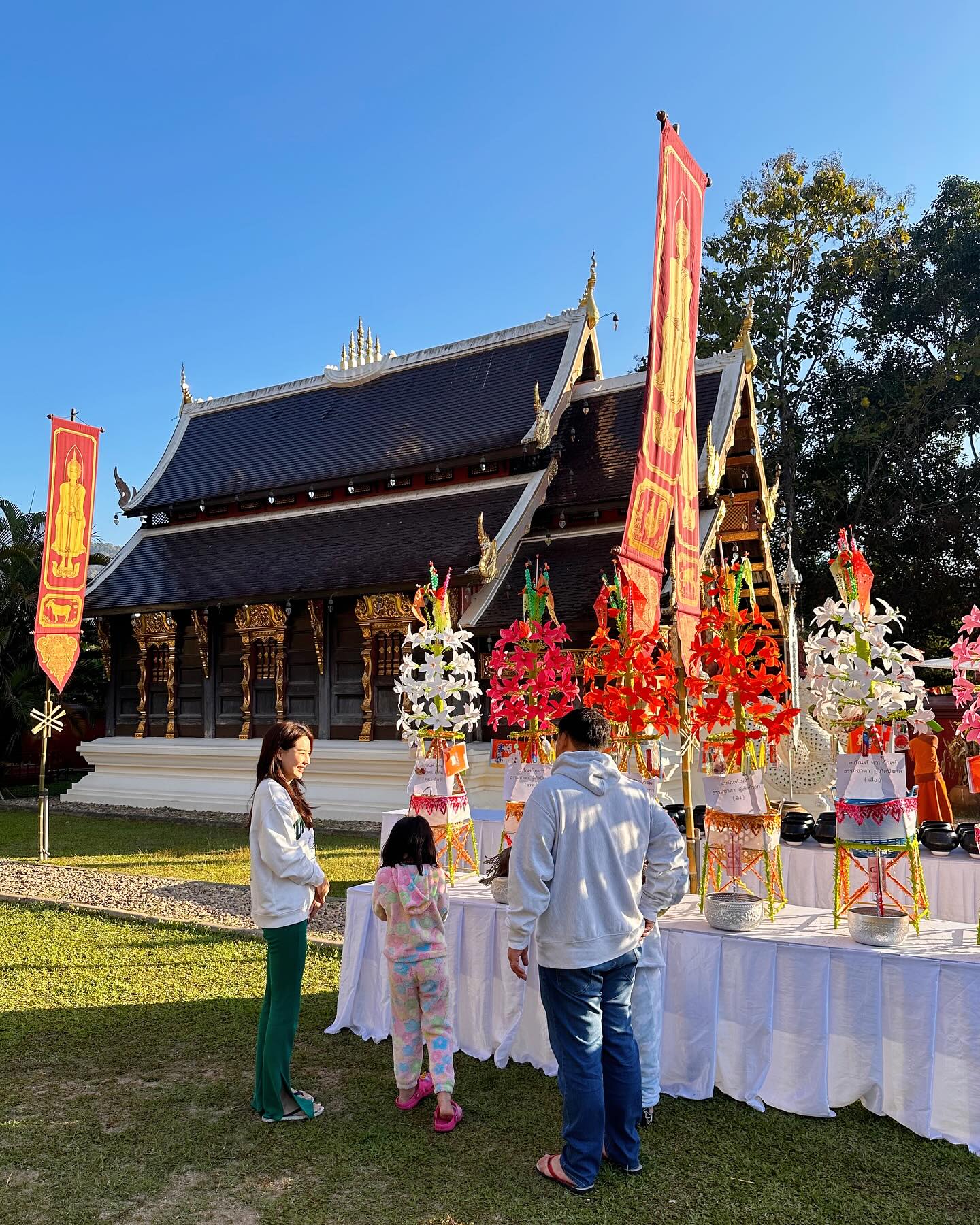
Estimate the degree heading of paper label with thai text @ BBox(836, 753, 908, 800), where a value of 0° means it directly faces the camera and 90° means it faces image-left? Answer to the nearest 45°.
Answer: approximately 0°

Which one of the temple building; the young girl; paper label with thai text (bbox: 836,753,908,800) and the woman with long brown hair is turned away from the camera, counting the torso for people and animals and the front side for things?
the young girl

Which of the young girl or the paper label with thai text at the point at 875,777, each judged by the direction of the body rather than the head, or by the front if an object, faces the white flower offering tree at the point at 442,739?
the young girl

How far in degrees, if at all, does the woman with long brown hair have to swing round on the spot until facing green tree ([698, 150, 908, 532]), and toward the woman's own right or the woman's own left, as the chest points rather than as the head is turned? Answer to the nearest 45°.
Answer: approximately 45° to the woman's own left

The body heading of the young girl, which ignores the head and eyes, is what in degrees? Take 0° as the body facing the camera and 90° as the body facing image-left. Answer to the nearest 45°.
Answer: approximately 180°

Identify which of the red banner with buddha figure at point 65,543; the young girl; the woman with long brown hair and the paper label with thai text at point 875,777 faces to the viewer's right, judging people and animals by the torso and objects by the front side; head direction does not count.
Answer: the woman with long brown hair

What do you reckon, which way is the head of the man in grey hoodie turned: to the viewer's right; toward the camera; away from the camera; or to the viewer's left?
away from the camera

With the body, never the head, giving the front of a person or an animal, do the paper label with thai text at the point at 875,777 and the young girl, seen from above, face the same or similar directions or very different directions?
very different directions

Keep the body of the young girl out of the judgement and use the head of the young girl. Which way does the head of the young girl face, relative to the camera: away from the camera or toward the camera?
away from the camera

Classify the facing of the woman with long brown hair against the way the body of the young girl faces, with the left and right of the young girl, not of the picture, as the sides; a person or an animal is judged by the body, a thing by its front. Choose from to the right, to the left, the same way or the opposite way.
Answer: to the right

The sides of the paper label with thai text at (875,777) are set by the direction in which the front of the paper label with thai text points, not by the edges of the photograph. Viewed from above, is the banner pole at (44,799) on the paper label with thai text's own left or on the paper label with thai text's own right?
on the paper label with thai text's own right

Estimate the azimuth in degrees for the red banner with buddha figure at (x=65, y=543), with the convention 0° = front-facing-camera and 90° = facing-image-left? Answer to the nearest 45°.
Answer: approximately 0°

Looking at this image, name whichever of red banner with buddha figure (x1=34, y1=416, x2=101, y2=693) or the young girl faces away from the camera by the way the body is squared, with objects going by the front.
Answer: the young girl

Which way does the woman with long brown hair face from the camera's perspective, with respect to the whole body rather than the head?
to the viewer's right

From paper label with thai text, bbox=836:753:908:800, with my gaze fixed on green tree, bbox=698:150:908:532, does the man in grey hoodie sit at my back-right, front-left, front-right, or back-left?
back-left

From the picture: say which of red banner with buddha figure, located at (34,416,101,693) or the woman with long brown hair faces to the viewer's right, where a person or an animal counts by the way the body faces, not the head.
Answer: the woman with long brown hair
